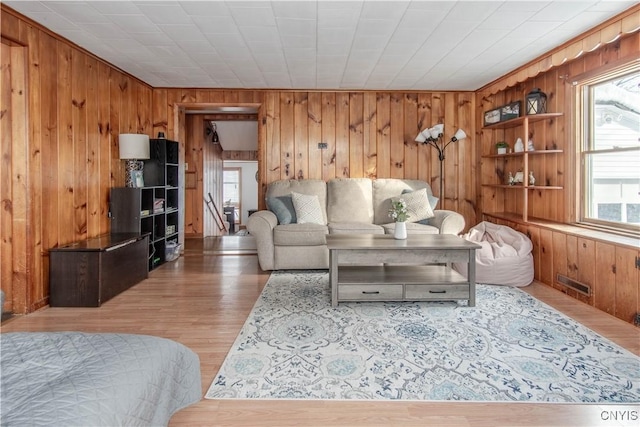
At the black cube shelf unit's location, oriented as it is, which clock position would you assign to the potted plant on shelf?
The potted plant on shelf is roughly at 11 o'clock from the black cube shelf unit.

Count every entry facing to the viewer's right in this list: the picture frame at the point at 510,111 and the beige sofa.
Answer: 0

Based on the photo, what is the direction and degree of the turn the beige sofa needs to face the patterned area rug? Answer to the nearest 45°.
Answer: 0° — it already faces it

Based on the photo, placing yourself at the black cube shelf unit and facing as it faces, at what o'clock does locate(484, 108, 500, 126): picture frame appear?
The picture frame is roughly at 11 o'clock from the black cube shelf unit.

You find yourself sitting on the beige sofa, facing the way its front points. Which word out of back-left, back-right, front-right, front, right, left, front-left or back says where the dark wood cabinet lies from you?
front-right

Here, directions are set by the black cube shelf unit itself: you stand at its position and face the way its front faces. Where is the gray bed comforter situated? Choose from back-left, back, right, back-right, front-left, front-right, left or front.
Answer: front-right

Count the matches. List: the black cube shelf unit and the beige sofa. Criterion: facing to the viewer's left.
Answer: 0

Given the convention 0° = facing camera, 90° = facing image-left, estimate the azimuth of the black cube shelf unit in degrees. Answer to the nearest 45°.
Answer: approximately 315°

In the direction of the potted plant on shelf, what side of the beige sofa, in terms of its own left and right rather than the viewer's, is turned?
left

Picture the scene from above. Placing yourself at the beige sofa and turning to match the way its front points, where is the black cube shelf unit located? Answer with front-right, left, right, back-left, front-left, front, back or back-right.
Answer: right

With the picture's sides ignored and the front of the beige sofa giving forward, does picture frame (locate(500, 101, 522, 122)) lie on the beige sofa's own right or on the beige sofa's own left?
on the beige sofa's own left

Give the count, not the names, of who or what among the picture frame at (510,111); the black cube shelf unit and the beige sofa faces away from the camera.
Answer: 0

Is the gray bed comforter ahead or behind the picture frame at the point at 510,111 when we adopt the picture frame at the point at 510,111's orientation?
ahead

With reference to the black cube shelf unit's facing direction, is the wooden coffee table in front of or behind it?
in front

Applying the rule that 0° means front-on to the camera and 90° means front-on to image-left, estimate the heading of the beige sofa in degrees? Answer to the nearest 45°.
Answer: approximately 0°
